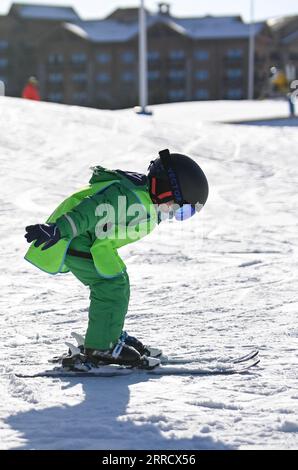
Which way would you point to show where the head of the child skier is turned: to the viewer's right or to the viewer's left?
to the viewer's right

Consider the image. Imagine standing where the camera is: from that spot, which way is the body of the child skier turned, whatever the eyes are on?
to the viewer's right

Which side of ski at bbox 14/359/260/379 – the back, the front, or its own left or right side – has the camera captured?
right

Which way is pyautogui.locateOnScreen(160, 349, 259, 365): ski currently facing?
to the viewer's right

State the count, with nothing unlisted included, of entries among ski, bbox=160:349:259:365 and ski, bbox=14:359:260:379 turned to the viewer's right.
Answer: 2
